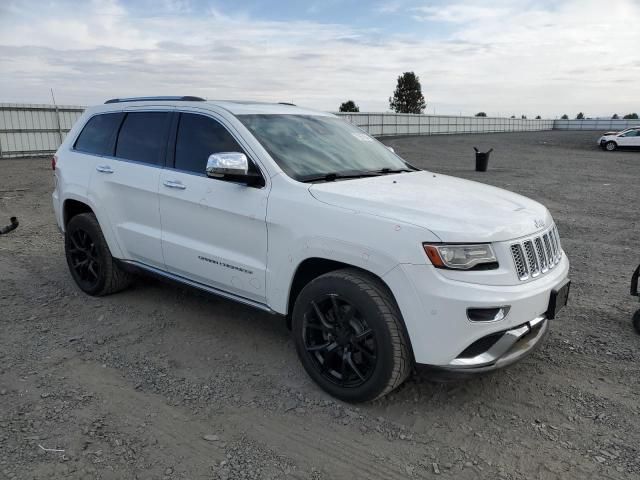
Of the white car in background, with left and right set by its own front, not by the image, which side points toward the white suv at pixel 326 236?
left

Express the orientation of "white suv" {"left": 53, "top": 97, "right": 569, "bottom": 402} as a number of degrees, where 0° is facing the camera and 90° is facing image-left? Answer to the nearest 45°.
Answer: approximately 315°

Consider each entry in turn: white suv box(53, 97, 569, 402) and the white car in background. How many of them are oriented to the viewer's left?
1

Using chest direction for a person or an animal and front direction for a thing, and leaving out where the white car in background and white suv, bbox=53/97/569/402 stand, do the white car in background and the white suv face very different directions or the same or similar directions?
very different directions

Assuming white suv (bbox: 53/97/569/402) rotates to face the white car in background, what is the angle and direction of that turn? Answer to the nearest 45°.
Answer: approximately 90° to its left

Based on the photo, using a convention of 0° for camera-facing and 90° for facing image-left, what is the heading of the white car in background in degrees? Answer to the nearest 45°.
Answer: approximately 90°
